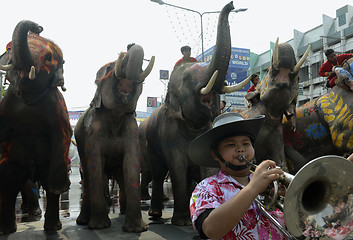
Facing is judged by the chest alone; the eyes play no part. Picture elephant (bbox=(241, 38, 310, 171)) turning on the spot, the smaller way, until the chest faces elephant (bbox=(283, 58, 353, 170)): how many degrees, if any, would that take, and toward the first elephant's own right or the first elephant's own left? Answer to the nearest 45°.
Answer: approximately 135° to the first elephant's own left

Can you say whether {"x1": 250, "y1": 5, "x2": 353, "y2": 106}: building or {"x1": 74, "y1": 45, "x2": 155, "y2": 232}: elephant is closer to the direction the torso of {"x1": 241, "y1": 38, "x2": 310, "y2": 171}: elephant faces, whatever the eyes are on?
the elephant

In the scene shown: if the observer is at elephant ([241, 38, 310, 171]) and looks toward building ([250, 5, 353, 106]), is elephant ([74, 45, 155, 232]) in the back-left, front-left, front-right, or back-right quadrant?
back-left

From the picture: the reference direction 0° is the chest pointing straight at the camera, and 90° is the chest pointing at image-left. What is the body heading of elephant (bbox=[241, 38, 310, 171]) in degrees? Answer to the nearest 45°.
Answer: approximately 0°

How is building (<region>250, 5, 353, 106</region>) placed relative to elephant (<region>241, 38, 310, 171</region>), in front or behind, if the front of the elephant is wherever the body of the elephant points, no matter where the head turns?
behind

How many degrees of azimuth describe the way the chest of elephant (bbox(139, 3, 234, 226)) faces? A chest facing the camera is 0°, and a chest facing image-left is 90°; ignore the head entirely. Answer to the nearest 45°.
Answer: approximately 315°
